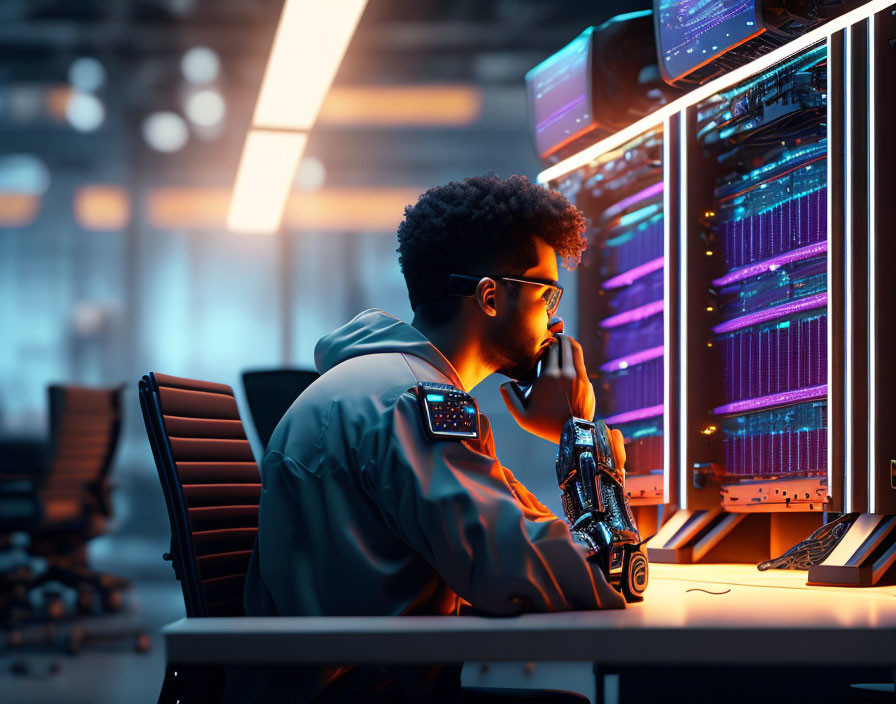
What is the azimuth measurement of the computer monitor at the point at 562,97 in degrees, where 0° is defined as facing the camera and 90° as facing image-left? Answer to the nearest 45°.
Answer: approximately 45°

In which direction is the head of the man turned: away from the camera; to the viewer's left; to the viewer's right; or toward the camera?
to the viewer's right
